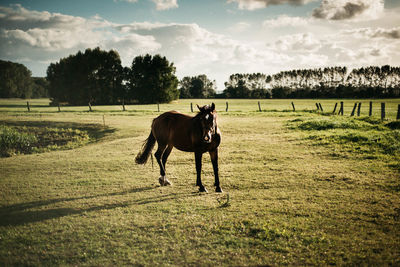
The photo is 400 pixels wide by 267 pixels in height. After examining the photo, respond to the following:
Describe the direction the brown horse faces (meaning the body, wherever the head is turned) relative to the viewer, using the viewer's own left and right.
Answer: facing the viewer and to the right of the viewer

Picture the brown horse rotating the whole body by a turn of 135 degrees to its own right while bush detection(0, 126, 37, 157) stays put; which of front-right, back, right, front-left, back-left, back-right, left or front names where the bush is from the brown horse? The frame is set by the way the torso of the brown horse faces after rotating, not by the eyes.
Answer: front-right
